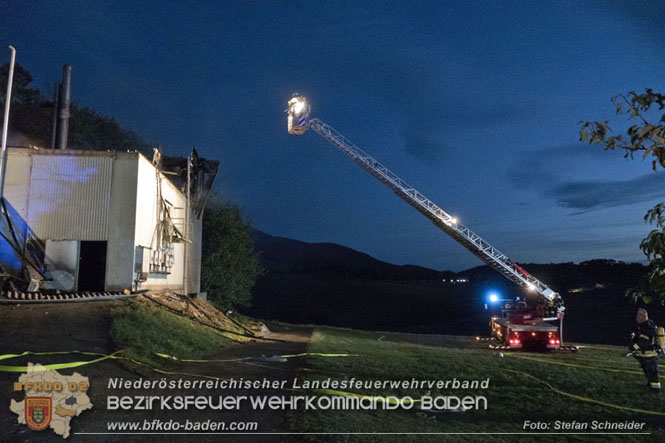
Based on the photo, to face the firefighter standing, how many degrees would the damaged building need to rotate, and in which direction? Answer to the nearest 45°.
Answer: approximately 45° to its left

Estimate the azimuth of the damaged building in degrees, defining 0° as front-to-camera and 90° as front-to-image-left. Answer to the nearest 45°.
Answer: approximately 0°

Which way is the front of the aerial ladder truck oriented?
away from the camera

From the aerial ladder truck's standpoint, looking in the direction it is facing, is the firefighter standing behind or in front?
behind

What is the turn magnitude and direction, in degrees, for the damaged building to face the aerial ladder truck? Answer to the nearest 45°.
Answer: approximately 90° to its left

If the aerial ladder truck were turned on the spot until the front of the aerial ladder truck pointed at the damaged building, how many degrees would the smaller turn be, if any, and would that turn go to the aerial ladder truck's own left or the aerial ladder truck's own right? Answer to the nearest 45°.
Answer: approximately 90° to the aerial ladder truck's own left

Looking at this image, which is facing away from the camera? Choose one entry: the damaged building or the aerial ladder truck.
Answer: the aerial ladder truck
